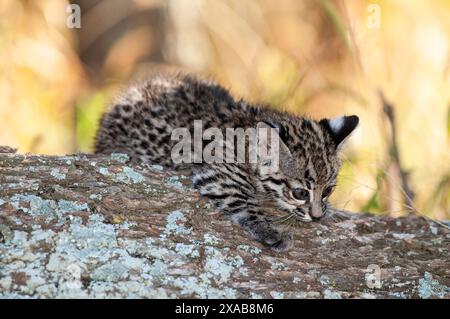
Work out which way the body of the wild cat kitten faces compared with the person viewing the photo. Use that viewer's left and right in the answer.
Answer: facing the viewer and to the right of the viewer
